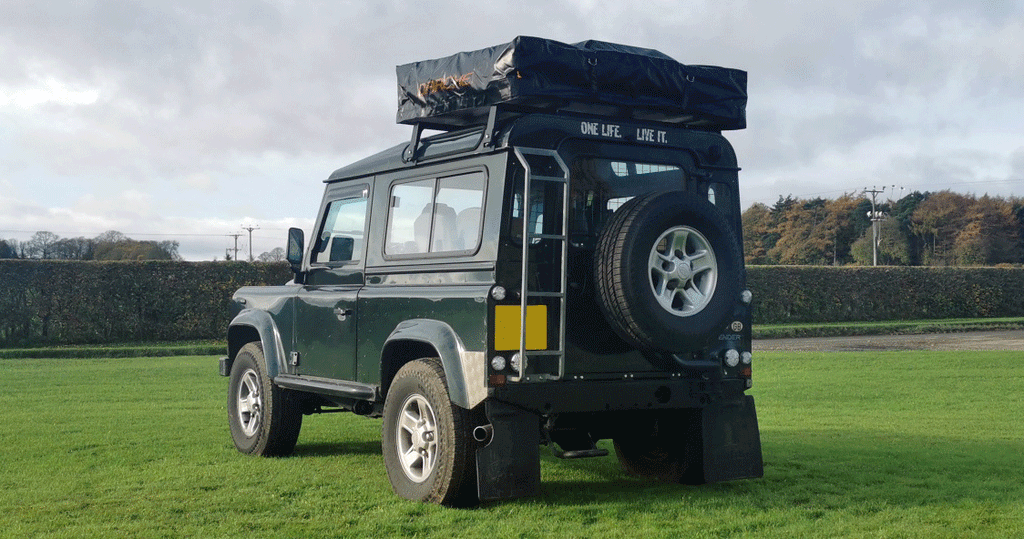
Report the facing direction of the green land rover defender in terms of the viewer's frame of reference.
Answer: facing away from the viewer and to the left of the viewer

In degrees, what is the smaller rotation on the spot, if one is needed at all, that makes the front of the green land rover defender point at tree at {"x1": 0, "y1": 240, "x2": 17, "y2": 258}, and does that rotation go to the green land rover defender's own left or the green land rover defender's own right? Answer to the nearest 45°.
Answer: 0° — it already faces it

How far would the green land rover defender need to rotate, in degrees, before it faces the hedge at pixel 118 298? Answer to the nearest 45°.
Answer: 0° — it already faces it

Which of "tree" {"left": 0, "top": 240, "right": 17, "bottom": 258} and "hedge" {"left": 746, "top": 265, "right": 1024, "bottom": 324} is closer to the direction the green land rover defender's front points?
the tree

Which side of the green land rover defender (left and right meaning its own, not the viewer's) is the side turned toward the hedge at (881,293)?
right
